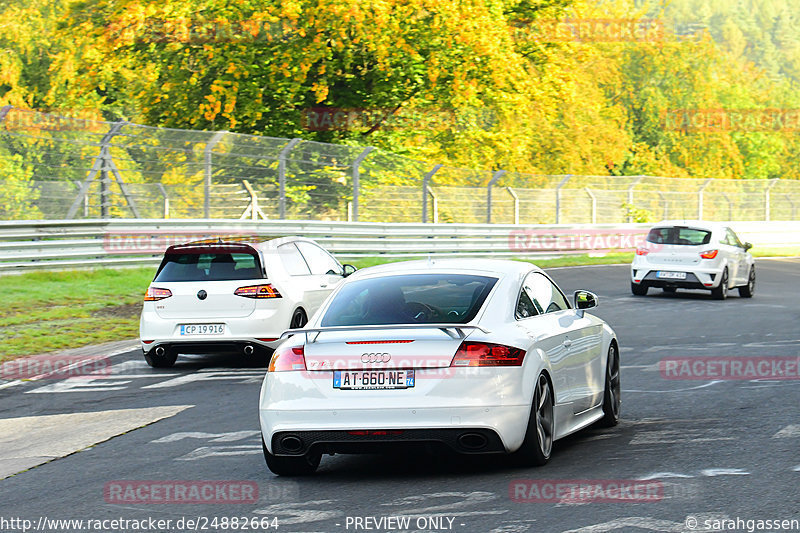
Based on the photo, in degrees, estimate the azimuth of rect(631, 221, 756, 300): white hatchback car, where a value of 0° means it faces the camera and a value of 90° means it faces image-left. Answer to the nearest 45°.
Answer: approximately 225°

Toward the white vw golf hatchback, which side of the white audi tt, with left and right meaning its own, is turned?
front

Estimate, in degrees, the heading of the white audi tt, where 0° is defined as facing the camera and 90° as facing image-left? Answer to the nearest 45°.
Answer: approximately 225°

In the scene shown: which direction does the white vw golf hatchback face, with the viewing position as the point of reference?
facing away from the viewer and to the right of the viewer

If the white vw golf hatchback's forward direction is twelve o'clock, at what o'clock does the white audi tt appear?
The white audi tt is roughly at 4 o'clock from the white vw golf hatchback.

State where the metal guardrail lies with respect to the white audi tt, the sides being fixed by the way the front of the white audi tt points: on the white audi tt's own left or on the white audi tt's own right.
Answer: on the white audi tt's own left

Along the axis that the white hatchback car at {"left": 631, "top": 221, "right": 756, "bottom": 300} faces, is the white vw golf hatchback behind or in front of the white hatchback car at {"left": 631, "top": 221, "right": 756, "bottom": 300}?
behind
